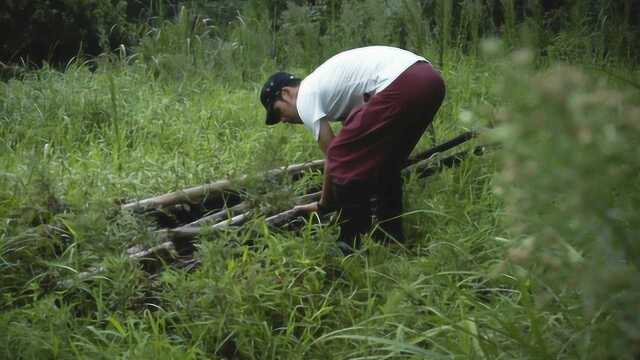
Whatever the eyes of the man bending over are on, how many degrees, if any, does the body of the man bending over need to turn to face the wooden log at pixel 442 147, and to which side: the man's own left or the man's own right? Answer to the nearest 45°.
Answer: approximately 135° to the man's own right

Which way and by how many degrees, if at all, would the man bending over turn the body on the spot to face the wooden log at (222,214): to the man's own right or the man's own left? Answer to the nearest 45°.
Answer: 0° — they already face it

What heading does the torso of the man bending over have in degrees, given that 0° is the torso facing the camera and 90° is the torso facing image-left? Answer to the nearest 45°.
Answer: approximately 90°
